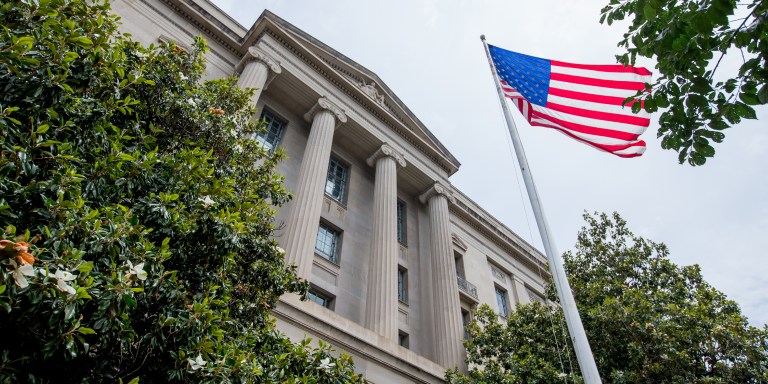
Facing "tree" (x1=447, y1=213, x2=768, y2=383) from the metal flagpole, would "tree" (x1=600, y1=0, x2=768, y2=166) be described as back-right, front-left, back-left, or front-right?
back-right

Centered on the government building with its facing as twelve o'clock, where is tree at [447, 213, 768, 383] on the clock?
The tree is roughly at 11 o'clock from the government building.

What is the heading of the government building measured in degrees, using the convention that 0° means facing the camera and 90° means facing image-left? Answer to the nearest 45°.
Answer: approximately 315°

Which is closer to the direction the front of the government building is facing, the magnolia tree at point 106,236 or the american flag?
the american flag

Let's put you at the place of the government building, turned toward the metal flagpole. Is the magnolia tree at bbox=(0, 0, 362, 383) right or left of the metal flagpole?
right

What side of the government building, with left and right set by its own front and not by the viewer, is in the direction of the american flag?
front

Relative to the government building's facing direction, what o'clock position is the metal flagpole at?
The metal flagpole is roughly at 1 o'clock from the government building.

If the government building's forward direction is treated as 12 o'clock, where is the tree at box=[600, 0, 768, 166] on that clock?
The tree is roughly at 1 o'clock from the government building.

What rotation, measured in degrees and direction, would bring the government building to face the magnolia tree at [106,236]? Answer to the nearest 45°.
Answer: approximately 45° to its right

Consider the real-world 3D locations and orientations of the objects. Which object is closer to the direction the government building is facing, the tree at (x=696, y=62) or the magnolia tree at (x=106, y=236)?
the tree
